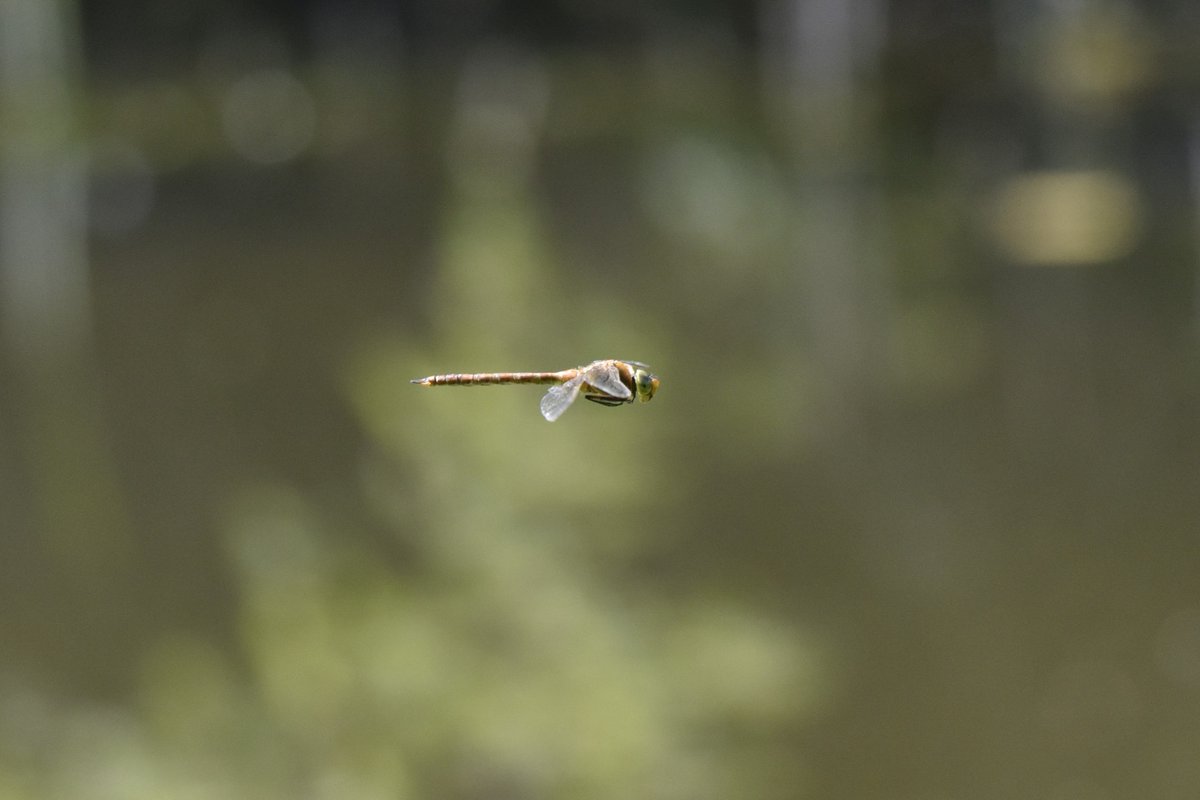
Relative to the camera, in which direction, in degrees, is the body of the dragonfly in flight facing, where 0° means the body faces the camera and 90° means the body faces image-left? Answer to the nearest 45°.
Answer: approximately 270°
